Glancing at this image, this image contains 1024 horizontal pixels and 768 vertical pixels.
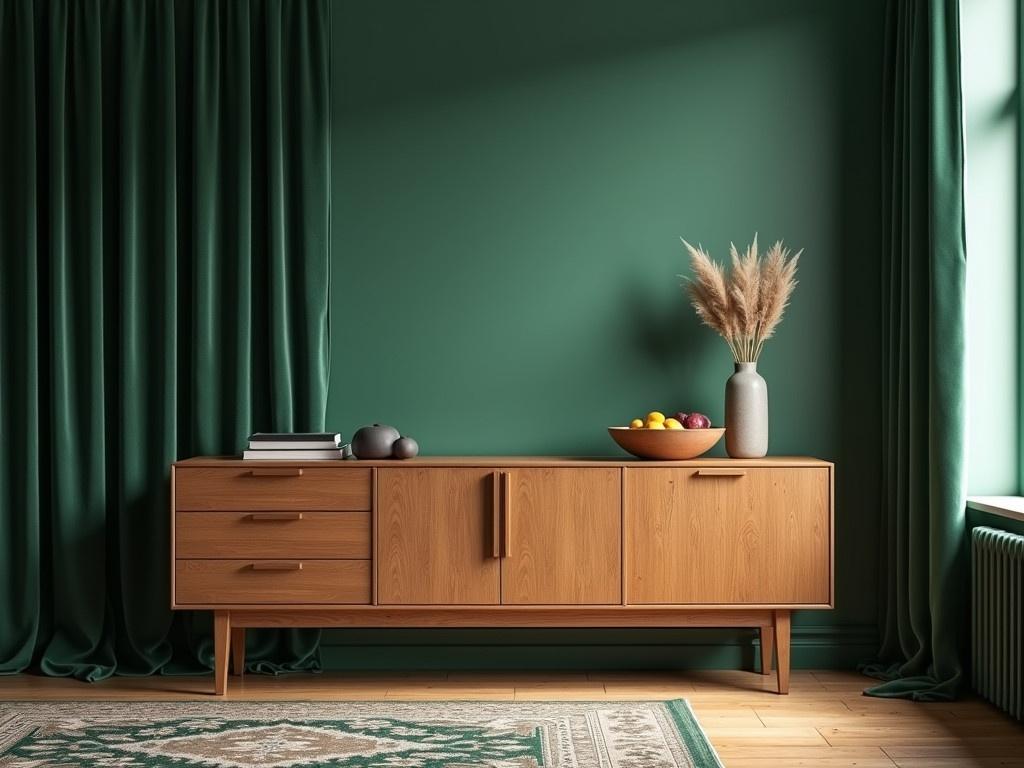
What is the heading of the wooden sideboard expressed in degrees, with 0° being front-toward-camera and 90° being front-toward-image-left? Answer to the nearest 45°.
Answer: approximately 0°

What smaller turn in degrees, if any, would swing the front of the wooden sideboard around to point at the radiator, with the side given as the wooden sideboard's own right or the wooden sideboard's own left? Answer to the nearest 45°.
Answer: approximately 90° to the wooden sideboard's own left
